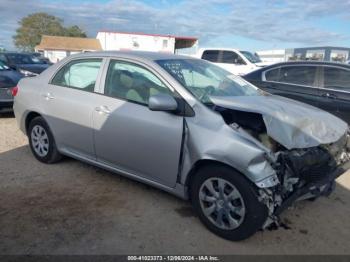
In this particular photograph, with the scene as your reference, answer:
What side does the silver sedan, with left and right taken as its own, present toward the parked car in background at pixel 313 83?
left

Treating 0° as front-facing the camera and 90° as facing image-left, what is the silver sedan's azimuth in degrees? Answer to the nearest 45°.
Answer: approximately 315°

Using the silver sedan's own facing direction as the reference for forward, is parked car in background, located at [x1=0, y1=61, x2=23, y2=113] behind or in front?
behind

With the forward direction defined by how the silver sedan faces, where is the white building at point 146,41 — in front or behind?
behind
